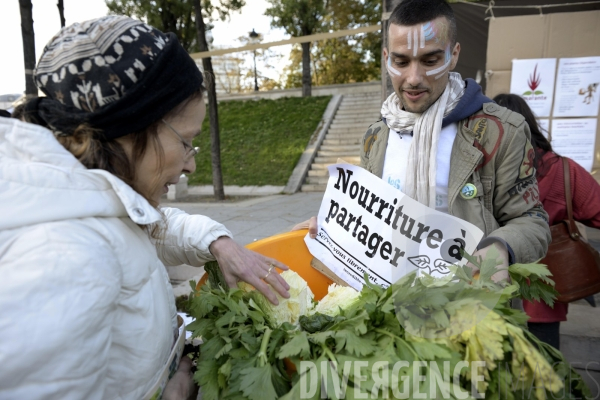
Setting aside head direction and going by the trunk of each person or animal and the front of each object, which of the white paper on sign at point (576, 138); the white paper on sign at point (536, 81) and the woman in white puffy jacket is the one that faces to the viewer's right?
the woman in white puffy jacket

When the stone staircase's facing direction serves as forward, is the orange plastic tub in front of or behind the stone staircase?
in front

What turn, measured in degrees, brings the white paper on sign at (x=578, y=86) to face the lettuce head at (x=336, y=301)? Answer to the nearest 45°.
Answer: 0° — it already faces it

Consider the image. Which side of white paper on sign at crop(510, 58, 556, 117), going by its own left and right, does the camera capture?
front

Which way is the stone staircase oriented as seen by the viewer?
toward the camera

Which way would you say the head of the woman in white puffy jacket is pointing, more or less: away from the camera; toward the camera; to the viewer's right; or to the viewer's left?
to the viewer's right

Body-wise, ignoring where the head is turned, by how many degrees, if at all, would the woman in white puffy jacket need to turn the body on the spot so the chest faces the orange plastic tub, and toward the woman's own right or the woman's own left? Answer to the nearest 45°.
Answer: approximately 45° to the woman's own left

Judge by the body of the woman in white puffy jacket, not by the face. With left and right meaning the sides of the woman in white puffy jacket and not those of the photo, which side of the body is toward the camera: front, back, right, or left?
right

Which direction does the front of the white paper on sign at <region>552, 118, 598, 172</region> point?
toward the camera

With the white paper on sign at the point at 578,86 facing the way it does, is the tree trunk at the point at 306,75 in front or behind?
behind

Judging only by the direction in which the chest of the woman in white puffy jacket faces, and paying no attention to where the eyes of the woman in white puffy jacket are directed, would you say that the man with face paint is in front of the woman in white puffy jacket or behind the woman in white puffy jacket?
in front
